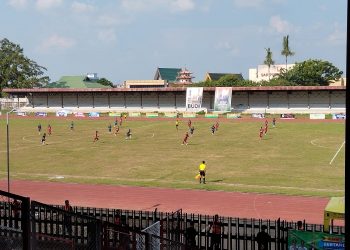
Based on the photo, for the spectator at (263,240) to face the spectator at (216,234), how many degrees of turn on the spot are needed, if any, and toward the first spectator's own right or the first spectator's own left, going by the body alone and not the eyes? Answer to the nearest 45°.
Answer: approximately 45° to the first spectator's own left

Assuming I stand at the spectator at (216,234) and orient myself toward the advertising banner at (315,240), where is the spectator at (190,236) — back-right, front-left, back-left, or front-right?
back-right

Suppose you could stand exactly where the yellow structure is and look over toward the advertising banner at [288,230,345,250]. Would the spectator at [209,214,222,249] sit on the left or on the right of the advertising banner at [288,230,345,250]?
right

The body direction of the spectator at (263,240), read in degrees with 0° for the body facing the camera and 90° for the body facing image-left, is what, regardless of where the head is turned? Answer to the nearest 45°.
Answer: approximately 180°

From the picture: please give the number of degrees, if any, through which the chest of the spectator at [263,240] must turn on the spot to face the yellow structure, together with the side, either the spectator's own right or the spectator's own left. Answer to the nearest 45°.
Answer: approximately 45° to the spectator's own right

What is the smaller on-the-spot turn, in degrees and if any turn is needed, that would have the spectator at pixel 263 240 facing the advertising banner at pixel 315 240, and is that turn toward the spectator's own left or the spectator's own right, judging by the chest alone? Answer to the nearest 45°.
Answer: approximately 135° to the spectator's own right

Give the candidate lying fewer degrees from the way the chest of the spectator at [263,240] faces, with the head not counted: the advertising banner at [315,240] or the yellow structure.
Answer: the yellow structure

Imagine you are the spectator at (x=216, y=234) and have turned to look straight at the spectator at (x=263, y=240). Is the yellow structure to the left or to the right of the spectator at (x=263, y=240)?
left
